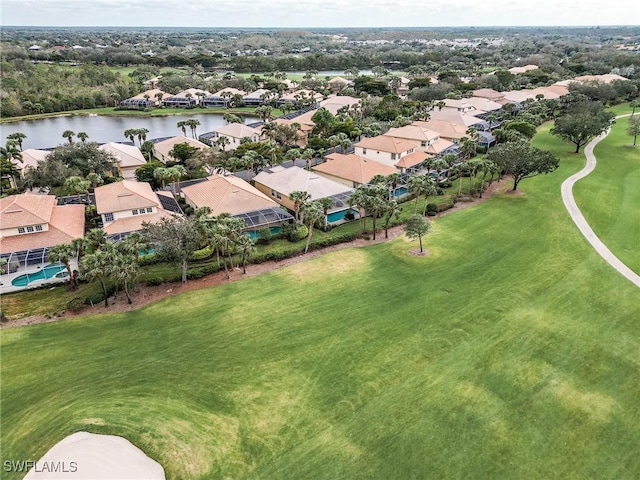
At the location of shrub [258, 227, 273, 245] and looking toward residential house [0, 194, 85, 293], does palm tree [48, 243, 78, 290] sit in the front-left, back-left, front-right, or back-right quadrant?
front-left

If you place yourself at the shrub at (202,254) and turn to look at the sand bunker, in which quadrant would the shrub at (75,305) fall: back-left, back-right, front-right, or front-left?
front-right

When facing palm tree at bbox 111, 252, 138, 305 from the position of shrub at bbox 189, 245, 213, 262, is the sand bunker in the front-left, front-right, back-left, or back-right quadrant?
front-left

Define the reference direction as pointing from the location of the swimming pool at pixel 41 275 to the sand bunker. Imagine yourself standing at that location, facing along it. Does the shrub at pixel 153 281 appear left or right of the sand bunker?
left

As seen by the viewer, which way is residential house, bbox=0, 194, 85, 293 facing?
away from the camera

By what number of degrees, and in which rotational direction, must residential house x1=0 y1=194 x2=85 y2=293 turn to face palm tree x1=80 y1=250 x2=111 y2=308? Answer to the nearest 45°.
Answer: approximately 180°

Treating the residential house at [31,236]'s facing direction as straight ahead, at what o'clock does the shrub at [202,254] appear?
The shrub is roughly at 4 o'clock from the residential house.

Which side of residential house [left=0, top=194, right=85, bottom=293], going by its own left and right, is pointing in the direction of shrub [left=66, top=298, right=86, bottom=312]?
back

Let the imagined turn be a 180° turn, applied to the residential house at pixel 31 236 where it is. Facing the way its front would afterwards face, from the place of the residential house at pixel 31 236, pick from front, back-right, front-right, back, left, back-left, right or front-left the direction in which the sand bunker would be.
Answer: front

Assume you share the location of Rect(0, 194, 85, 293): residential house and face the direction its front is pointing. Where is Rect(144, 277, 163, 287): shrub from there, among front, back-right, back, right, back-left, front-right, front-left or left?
back-right

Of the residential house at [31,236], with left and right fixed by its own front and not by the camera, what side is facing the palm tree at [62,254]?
back

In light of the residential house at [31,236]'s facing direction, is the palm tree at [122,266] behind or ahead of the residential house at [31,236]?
behind

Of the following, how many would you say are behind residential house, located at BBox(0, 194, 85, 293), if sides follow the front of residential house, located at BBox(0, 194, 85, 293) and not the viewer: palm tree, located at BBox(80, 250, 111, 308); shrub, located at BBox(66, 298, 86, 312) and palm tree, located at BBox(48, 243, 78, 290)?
3
